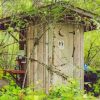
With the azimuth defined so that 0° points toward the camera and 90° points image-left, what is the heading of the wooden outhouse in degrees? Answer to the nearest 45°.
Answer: approximately 315°
